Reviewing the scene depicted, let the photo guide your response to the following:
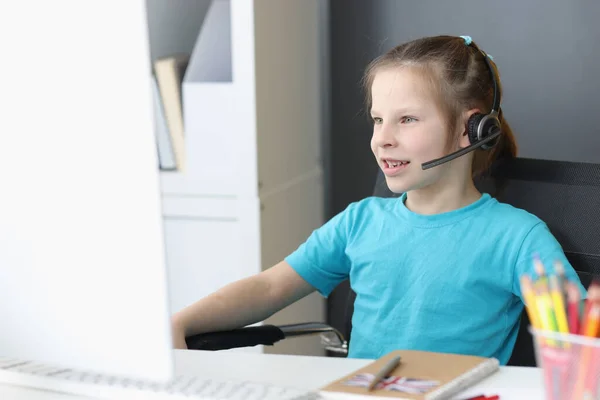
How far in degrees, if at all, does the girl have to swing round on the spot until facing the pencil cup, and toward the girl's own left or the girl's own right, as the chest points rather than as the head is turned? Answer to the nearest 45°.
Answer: approximately 45° to the girl's own left

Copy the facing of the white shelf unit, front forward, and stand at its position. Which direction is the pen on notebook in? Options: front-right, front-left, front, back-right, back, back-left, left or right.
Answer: front-left

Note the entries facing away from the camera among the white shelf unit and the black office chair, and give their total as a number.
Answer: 0

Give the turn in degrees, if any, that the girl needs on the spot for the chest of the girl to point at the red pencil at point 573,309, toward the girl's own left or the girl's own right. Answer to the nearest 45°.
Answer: approximately 45° to the girl's own left

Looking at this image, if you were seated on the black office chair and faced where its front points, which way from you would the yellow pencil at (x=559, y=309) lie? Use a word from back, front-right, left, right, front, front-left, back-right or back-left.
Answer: front-left

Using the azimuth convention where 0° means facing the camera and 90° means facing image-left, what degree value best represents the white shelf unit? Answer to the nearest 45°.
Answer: approximately 45°

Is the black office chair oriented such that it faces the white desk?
yes

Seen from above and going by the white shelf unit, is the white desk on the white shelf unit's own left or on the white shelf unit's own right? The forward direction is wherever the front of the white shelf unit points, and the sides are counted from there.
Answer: on the white shelf unit's own left

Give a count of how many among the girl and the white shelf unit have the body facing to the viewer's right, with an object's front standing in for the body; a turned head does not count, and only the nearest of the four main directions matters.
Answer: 0

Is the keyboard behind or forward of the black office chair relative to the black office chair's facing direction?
forward

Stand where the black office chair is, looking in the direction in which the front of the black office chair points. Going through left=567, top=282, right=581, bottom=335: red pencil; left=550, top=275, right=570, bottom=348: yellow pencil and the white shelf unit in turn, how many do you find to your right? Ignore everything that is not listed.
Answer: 1
